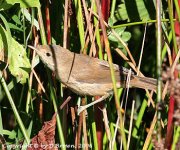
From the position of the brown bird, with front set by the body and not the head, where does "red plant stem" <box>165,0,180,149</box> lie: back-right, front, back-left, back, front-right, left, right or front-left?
back-left

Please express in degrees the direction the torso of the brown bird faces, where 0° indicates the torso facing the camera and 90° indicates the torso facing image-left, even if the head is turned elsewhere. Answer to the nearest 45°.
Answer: approximately 90°
